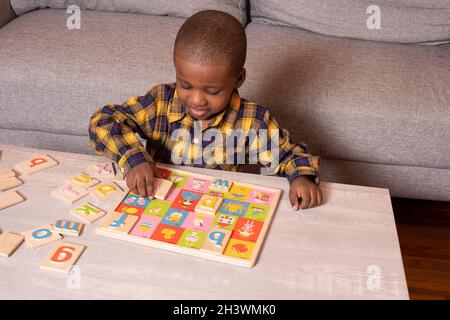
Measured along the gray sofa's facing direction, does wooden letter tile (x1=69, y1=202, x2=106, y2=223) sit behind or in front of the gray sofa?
in front

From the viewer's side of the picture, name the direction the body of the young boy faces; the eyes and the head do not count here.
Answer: toward the camera

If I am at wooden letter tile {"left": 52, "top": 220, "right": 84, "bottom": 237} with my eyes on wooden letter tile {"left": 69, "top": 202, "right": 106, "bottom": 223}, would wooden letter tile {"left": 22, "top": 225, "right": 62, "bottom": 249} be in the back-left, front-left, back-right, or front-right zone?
back-left

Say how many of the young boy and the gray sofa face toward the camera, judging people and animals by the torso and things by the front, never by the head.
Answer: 2
